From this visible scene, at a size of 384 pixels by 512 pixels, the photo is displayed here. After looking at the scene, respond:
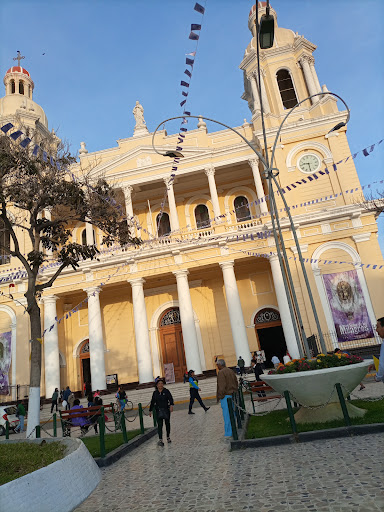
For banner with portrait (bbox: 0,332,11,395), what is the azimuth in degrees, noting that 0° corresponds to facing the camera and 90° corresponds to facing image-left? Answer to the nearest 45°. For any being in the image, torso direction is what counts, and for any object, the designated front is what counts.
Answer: approximately 0°

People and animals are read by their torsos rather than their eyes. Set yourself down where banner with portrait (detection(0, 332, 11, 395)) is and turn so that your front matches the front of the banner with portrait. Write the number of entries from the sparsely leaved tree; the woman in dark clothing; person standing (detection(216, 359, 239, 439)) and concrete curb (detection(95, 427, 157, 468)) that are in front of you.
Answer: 4

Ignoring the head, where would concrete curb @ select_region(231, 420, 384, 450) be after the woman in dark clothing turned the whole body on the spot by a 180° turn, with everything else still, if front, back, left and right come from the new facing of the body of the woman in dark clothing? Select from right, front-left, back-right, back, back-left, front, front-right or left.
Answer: back-right

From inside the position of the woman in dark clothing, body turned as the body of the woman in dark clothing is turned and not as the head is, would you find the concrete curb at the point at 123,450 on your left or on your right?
on your right

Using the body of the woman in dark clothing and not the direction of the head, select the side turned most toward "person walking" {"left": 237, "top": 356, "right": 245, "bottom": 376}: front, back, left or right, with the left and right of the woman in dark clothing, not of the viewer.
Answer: back

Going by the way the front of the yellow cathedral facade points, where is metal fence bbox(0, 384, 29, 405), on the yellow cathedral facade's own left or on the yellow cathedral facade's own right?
on the yellow cathedral facade's own right

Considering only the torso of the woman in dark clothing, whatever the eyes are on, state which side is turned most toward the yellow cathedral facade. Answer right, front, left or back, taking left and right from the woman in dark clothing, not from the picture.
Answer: back

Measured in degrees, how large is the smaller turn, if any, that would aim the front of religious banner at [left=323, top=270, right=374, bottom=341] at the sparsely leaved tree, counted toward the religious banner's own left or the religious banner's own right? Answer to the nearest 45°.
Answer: approximately 45° to the religious banner's own right

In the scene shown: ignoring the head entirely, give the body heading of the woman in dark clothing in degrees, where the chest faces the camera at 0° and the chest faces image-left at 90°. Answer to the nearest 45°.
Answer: approximately 0°

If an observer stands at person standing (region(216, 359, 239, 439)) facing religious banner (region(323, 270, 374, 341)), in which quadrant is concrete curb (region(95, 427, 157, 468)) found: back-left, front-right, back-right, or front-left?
back-left

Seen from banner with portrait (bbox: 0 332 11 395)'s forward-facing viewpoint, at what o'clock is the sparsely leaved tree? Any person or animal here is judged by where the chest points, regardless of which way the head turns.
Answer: The sparsely leaved tree is roughly at 12 o'clock from the banner with portrait.
